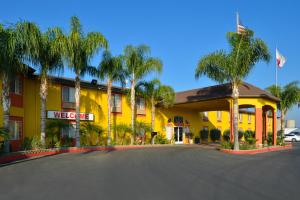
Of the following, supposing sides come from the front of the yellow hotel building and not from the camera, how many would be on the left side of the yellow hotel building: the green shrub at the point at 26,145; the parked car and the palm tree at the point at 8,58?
1

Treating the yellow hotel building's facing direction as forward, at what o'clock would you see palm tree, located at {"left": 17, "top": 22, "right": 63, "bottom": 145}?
The palm tree is roughly at 2 o'clock from the yellow hotel building.

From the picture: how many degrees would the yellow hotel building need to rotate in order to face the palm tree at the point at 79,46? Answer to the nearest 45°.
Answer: approximately 45° to its right

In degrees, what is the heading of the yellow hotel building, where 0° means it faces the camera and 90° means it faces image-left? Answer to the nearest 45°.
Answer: approximately 315°

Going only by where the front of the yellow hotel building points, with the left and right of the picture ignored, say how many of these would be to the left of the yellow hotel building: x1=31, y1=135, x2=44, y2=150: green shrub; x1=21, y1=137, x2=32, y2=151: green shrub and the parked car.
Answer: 1
